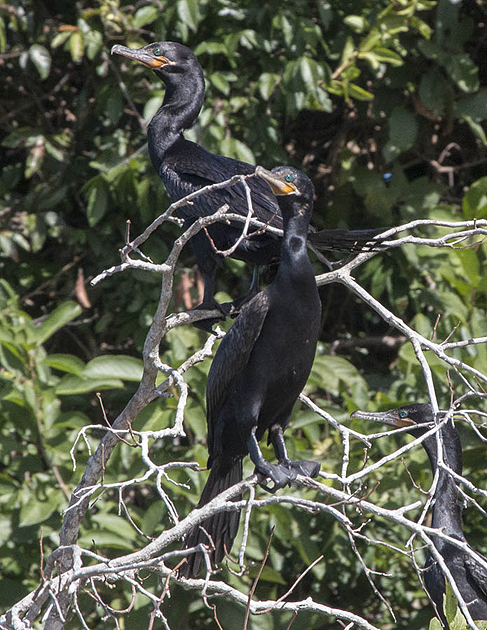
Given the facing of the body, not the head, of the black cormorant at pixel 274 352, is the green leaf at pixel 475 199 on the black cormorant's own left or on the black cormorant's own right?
on the black cormorant's own left

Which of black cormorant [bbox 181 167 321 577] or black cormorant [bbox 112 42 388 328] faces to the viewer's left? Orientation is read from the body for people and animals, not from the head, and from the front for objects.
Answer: black cormorant [bbox 112 42 388 328]

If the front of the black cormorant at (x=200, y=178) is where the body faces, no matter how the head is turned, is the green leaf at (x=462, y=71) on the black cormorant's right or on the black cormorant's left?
on the black cormorant's right

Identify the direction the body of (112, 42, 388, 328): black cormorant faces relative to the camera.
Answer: to the viewer's left

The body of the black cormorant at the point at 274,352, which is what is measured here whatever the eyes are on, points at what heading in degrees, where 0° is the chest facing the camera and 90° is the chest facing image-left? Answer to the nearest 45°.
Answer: approximately 315°

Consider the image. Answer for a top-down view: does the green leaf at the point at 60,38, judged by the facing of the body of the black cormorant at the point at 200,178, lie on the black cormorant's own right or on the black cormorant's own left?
on the black cormorant's own right

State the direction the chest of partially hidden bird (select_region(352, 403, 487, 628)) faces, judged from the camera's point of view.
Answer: to the viewer's left

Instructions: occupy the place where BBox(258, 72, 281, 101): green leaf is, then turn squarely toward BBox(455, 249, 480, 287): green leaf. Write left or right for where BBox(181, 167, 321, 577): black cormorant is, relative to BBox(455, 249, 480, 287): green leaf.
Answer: right

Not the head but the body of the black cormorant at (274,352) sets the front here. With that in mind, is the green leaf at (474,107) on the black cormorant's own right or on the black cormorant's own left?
on the black cormorant's own left

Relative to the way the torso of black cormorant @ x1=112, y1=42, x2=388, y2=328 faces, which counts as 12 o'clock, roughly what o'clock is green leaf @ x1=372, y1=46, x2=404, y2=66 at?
The green leaf is roughly at 4 o'clock from the black cormorant.

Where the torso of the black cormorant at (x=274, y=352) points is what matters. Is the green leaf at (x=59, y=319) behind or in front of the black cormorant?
behind
